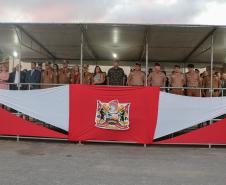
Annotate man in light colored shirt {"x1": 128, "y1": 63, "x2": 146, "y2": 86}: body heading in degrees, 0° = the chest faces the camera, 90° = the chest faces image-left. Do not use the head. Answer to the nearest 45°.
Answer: approximately 0°

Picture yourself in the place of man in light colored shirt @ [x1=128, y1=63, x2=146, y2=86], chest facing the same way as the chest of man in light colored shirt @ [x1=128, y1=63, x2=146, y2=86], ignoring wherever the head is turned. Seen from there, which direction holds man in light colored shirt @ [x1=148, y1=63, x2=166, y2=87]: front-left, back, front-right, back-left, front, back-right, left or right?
left

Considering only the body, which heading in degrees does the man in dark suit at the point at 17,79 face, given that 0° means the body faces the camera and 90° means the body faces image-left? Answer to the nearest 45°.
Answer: approximately 0°

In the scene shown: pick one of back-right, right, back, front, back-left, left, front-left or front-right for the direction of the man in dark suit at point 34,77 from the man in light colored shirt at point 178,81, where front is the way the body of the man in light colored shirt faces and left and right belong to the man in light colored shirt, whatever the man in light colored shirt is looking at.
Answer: right

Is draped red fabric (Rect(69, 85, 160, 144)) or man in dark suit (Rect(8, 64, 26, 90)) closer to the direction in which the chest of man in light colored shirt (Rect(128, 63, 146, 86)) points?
the draped red fabric

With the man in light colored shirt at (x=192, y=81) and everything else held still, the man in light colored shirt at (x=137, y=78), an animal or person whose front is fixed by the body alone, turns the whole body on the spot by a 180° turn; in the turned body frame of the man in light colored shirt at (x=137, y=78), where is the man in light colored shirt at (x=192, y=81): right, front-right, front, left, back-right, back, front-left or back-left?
right

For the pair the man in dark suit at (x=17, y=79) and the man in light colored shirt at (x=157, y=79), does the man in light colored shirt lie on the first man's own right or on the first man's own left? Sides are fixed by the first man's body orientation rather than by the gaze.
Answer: on the first man's own left

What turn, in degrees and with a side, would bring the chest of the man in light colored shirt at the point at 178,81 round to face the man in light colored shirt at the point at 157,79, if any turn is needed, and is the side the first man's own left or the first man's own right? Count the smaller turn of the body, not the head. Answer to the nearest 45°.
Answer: approximately 90° to the first man's own right

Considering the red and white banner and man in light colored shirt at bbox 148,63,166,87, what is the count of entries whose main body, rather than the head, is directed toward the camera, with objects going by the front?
2
